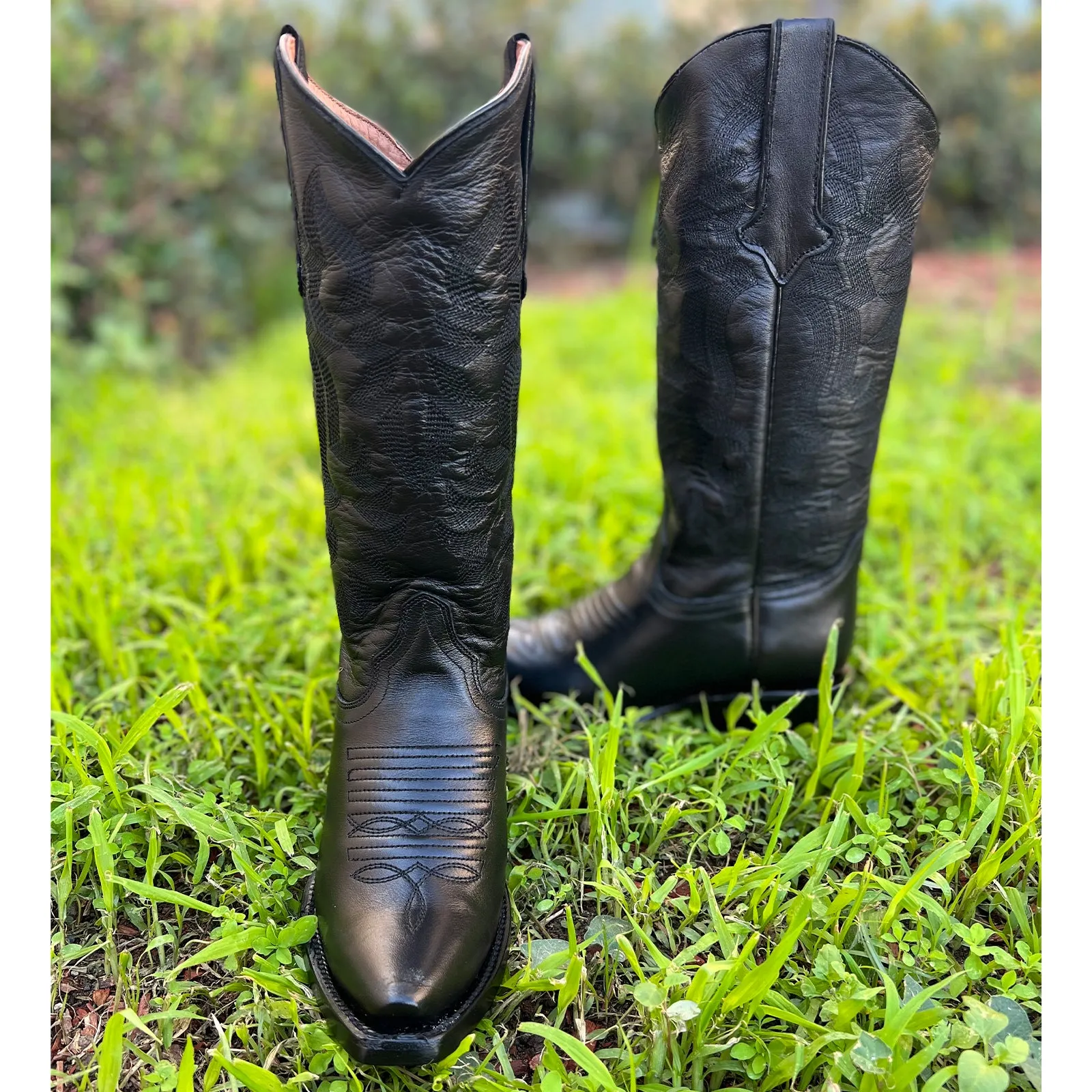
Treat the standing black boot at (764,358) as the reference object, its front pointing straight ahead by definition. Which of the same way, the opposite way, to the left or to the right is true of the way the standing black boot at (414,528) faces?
to the left

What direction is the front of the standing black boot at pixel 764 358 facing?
to the viewer's left

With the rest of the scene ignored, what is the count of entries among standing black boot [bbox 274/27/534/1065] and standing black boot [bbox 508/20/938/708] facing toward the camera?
1

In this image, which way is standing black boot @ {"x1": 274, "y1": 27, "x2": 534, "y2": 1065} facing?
toward the camera
